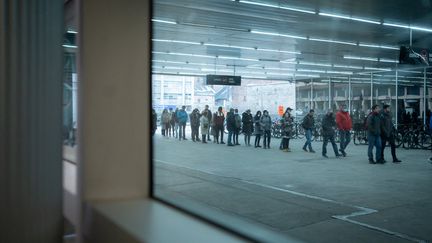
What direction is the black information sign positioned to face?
toward the camera
